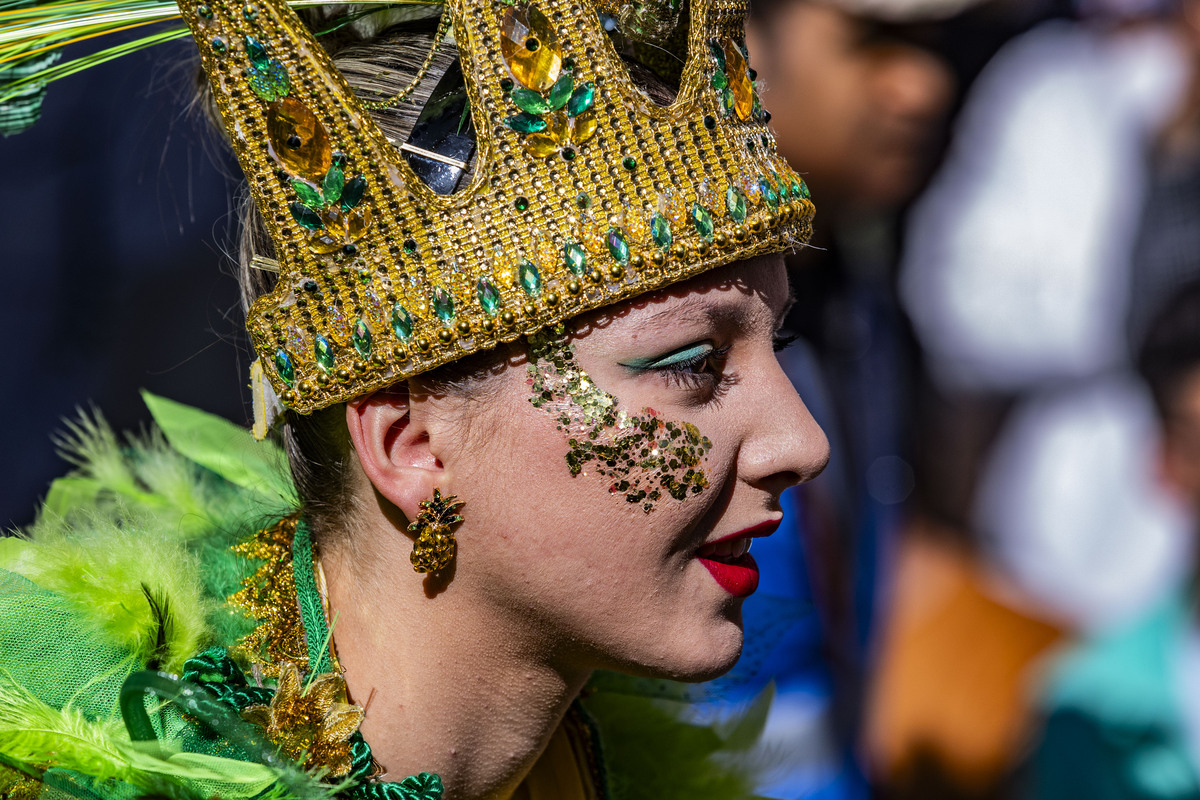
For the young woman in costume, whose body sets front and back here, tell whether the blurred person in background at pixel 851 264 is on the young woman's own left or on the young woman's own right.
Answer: on the young woman's own left

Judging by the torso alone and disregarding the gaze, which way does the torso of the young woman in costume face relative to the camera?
to the viewer's right

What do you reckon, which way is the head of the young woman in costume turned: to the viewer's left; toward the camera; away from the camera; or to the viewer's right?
to the viewer's right
